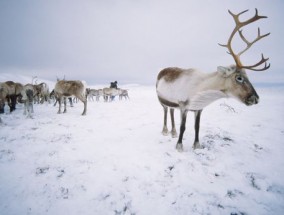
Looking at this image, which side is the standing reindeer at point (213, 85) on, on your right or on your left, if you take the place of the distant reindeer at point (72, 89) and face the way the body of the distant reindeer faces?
on your left

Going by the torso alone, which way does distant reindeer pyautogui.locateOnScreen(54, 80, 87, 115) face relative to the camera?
to the viewer's left

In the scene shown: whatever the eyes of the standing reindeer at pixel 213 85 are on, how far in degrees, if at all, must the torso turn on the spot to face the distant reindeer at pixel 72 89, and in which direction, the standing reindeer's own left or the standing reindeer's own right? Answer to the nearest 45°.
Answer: approximately 180°

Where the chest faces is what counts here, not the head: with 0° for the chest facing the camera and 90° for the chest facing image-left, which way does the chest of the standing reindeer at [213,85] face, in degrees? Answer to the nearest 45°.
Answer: approximately 315°
